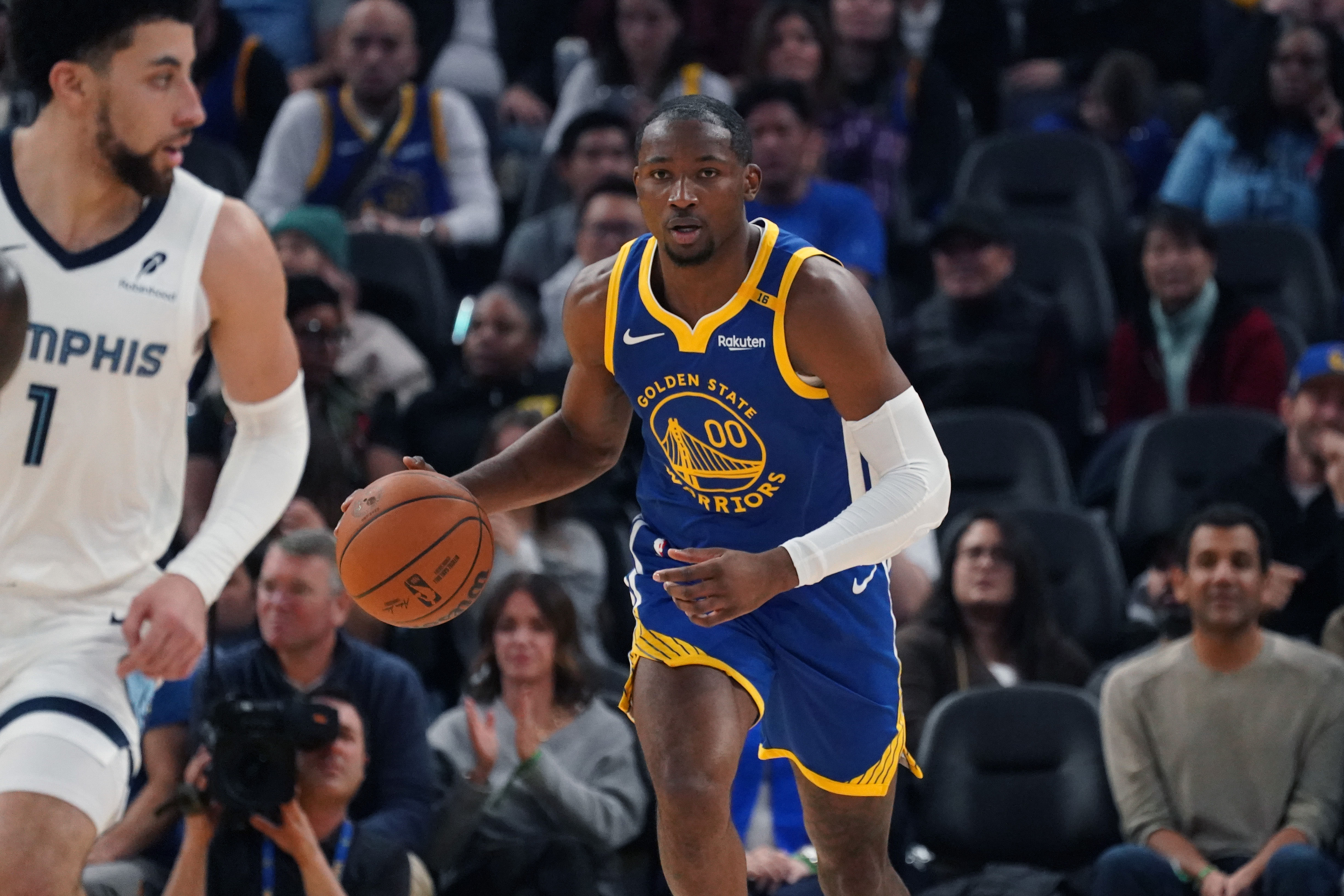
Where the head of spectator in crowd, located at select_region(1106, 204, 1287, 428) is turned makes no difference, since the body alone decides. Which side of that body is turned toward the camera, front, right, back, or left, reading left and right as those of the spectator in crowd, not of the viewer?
front

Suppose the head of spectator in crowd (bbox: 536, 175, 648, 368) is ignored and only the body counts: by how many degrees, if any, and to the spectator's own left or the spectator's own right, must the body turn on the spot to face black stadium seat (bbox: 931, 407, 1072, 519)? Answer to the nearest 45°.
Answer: approximately 90° to the spectator's own left

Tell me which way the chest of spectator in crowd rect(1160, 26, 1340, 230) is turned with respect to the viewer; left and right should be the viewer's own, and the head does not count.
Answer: facing the viewer

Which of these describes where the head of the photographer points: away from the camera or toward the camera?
toward the camera

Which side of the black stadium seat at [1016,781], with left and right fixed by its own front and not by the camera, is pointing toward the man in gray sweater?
left

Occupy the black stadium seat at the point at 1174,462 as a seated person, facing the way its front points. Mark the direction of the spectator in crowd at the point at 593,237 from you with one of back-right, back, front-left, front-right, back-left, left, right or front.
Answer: right

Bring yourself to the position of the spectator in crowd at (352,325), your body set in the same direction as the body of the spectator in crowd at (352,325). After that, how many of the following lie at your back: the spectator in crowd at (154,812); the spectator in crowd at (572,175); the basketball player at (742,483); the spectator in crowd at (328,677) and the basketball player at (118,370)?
1

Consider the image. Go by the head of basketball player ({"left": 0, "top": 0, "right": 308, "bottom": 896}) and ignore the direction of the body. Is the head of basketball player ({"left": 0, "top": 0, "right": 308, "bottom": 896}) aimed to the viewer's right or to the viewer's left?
to the viewer's right

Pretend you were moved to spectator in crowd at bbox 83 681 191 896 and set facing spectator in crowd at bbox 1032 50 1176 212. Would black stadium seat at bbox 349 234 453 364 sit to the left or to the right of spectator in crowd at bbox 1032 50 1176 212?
left

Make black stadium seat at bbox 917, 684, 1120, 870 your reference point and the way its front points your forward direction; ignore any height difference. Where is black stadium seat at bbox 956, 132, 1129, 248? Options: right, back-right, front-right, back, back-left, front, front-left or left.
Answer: back

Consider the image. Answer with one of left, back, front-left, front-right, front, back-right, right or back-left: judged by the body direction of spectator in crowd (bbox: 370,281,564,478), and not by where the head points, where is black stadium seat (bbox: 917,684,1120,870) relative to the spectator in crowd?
front-left

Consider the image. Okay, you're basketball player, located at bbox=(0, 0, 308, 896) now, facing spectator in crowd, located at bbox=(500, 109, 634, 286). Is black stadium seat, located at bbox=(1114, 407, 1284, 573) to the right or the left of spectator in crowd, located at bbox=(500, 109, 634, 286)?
right

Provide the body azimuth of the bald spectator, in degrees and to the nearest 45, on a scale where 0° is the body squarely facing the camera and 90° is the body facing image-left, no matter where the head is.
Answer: approximately 0°

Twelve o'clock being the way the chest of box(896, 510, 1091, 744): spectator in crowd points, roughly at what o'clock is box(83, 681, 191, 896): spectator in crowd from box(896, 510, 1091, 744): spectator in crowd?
box(83, 681, 191, 896): spectator in crowd is roughly at 2 o'clock from box(896, 510, 1091, 744): spectator in crowd.

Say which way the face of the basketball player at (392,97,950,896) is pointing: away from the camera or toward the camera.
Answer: toward the camera

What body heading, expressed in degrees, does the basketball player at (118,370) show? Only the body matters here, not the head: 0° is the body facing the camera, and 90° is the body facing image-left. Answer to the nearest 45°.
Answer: approximately 0°
